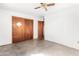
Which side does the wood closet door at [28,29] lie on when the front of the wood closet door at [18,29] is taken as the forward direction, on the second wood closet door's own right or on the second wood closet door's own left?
on the second wood closet door's own left

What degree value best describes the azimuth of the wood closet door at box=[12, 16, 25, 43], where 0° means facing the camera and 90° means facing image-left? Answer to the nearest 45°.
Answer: approximately 315°
